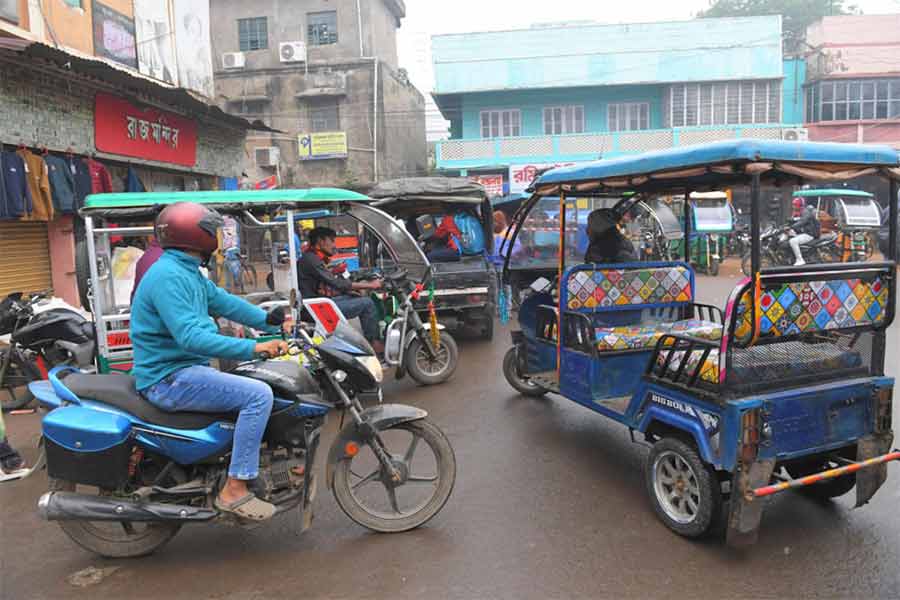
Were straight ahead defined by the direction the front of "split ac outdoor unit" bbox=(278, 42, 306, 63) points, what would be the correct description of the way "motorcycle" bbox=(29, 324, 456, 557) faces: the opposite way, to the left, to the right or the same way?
to the left

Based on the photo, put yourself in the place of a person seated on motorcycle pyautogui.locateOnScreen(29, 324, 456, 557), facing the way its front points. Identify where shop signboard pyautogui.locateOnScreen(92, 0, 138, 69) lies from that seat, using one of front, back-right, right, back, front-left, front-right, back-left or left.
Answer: left

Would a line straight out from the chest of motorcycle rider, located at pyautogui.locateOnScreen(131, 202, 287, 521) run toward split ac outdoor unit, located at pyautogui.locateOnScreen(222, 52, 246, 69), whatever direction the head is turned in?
no

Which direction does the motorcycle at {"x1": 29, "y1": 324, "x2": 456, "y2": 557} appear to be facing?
to the viewer's right

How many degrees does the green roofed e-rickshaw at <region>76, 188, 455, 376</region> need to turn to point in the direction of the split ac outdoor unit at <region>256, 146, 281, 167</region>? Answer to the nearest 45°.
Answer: approximately 90° to its left

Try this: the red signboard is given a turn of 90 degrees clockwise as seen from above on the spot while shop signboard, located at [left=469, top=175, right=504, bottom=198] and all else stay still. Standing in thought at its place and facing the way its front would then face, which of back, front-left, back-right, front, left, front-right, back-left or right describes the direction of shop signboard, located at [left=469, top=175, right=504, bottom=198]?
back

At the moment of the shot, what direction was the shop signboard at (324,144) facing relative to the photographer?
facing the viewer

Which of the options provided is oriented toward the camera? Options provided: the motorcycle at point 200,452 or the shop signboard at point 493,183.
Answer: the shop signboard

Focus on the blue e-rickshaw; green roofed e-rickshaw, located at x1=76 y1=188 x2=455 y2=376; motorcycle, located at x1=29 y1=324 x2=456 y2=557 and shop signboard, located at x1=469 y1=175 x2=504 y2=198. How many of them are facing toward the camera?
1

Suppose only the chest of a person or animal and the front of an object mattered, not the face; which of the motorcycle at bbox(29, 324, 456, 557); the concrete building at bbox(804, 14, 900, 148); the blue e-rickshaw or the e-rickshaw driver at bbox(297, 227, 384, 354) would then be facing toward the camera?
the concrete building

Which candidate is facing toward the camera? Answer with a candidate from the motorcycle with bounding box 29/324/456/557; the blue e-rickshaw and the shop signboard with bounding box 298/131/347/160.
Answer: the shop signboard

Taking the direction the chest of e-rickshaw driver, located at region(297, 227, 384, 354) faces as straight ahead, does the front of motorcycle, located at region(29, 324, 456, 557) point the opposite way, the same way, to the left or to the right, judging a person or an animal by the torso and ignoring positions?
the same way

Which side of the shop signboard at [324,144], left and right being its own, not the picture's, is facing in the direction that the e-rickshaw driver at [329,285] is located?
front

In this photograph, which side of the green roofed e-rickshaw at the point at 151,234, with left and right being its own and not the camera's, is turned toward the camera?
right

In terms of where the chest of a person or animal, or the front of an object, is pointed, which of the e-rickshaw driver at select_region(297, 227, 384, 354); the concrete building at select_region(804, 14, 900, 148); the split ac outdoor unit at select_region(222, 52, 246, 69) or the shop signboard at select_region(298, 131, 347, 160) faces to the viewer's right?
the e-rickshaw driver

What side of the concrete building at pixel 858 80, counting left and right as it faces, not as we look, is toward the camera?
front

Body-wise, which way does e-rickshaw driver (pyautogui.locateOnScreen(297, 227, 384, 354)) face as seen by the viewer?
to the viewer's right

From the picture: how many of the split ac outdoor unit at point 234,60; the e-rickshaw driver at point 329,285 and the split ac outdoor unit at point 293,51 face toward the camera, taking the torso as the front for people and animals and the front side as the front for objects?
2

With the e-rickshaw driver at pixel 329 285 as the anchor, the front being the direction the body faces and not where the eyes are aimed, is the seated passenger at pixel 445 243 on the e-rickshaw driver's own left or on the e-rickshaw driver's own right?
on the e-rickshaw driver's own left

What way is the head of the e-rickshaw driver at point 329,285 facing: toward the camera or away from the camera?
toward the camera
